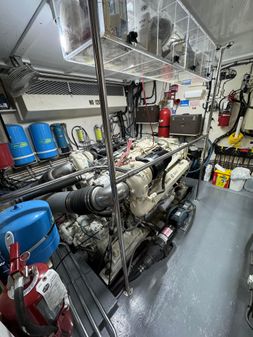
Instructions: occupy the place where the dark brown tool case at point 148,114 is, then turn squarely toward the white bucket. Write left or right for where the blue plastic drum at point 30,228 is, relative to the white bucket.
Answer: right

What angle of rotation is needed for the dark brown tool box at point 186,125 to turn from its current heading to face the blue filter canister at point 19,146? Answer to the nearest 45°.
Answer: approximately 45° to its right

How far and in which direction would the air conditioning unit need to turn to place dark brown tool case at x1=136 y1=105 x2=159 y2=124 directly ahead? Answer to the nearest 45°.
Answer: approximately 45° to its left

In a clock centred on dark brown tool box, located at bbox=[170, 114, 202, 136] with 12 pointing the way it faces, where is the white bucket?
The white bucket is roughly at 10 o'clock from the dark brown tool box.

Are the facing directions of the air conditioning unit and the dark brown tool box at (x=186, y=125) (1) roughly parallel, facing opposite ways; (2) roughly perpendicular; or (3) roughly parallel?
roughly perpendicular

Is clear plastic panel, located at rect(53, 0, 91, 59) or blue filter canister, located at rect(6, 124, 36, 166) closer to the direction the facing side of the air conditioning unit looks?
the clear plastic panel

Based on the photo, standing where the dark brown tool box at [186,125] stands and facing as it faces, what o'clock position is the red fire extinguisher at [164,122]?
The red fire extinguisher is roughly at 4 o'clock from the dark brown tool box.

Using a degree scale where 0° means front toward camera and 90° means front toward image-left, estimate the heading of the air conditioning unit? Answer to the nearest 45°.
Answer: approximately 315°

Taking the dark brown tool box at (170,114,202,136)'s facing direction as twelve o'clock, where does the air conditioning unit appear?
The air conditioning unit is roughly at 2 o'clock from the dark brown tool box.

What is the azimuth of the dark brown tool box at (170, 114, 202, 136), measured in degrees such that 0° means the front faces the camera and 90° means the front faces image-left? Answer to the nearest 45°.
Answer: approximately 0°
